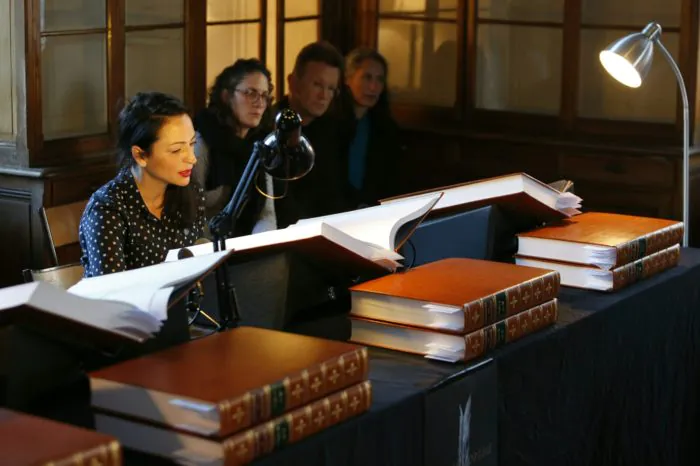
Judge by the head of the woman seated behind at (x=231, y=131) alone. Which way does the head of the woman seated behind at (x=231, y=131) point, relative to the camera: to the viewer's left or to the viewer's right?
to the viewer's right

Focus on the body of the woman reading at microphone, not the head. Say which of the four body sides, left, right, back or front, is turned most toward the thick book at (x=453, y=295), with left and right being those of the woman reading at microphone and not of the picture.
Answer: front

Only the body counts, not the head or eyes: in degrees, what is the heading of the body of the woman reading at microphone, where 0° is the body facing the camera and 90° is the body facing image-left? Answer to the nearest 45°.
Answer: approximately 315°

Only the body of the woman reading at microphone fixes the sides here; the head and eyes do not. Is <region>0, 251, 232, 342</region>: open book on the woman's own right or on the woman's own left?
on the woman's own right

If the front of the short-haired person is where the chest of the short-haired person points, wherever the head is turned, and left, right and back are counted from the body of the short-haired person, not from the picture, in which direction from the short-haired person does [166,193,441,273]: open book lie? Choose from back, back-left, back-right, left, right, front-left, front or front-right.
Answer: front-right

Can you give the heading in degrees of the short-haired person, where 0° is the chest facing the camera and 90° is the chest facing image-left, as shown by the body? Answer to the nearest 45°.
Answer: approximately 315°

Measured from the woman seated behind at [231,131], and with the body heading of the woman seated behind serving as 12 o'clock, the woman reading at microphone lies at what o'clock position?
The woman reading at microphone is roughly at 2 o'clock from the woman seated behind.

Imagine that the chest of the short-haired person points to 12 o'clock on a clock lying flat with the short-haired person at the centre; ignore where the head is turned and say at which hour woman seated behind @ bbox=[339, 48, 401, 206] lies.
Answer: The woman seated behind is roughly at 8 o'clock from the short-haired person.
